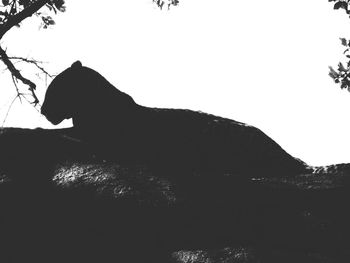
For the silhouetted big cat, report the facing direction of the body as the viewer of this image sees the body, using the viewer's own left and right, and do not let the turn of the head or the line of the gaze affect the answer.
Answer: facing to the left of the viewer
